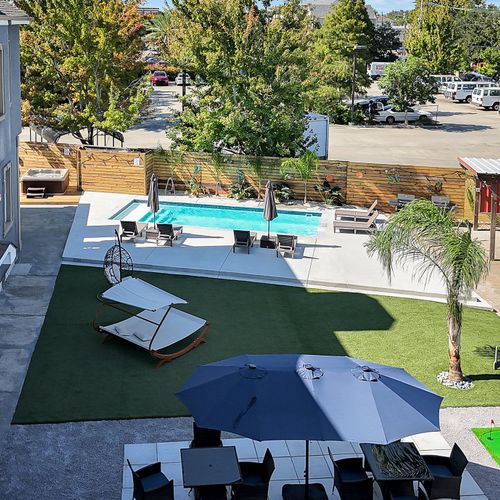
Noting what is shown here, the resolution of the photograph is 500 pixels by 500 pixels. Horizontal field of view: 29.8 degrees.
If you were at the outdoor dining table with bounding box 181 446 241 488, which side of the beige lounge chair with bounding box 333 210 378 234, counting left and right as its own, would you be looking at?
left

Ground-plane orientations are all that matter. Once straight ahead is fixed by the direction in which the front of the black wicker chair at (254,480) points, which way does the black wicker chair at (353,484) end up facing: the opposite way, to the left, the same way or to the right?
the opposite way

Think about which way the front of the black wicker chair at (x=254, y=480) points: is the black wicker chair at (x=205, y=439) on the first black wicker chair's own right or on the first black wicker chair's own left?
on the first black wicker chair's own right

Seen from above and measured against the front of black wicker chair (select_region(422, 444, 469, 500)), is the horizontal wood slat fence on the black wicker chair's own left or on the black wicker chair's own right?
on the black wicker chair's own right

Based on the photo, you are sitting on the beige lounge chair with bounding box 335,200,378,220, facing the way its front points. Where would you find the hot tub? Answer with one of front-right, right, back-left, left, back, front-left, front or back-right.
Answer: front

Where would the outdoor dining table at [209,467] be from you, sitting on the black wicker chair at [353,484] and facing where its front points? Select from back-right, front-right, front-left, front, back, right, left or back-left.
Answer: back

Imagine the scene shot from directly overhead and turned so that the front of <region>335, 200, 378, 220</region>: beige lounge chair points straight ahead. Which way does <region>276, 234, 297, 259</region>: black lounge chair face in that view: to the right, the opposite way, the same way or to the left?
to the right

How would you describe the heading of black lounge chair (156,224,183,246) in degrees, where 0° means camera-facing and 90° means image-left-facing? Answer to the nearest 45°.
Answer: approximately 225°

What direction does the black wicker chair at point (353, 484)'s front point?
to the viewer's right

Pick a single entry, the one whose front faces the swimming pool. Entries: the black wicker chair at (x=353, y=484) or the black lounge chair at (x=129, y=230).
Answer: the black lounge chair

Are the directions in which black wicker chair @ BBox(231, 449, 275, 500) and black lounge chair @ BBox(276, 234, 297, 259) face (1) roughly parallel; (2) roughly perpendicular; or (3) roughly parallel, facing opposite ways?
roughly perpendicular

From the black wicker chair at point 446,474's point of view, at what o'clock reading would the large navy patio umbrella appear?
The large navy patio umbrella is roughly at 11 o'clock from the black wicker chair.

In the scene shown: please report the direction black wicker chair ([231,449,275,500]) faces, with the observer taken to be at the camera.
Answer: facing to the left of the viewer

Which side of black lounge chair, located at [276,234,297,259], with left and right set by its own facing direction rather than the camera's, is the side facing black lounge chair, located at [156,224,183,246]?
left

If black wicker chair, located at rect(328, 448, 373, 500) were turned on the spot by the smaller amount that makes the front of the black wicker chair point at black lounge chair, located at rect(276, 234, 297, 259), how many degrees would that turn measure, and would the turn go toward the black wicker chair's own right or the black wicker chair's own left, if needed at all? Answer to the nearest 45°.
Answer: approximately 90° to the black wicker chair's own left

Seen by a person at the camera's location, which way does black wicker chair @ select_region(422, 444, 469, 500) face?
facing to the left of the viewer

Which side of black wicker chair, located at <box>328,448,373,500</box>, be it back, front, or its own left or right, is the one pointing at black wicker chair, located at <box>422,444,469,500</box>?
front
